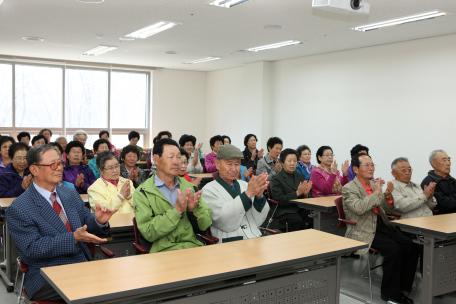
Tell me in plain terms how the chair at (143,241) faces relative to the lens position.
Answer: facing the viewer and to the right of the viewer

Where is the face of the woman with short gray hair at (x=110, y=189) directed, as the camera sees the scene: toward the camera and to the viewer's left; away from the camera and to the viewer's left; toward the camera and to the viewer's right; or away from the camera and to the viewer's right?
toward the camera and to the viewer's right

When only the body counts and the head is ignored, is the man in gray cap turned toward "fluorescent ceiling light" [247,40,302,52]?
no

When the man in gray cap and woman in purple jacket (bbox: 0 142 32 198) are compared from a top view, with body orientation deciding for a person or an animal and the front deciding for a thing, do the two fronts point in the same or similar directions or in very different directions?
same or similar directions

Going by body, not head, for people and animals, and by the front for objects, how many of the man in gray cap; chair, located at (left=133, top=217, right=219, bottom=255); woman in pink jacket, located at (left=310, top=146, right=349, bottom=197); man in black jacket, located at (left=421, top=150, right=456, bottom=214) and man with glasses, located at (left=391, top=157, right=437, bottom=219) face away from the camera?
0

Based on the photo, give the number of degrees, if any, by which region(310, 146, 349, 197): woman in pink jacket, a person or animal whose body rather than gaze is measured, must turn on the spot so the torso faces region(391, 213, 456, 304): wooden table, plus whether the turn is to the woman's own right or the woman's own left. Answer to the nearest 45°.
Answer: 0° — they already face it

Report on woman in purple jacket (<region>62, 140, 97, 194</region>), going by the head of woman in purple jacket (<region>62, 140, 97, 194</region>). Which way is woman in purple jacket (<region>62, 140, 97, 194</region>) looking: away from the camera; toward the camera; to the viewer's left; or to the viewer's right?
toward the camera

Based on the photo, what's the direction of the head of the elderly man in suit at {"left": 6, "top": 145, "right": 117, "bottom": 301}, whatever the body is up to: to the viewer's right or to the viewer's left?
to the viewer's right

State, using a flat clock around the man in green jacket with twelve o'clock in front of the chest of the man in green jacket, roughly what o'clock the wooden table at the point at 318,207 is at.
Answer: The wooden table is roughly at 9 o'clock from the man in green jacket.

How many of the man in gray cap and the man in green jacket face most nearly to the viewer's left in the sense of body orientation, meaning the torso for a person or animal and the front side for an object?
0
